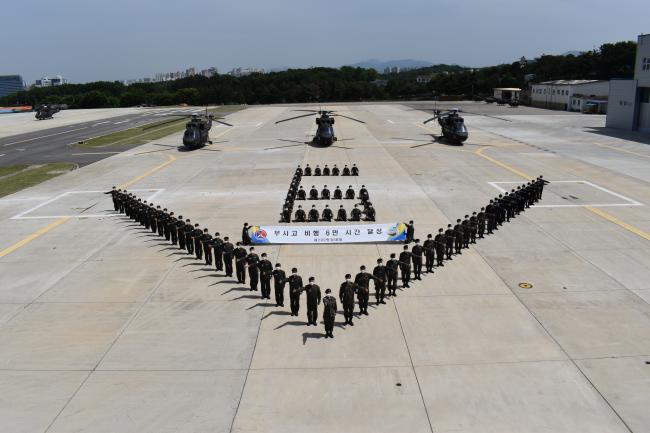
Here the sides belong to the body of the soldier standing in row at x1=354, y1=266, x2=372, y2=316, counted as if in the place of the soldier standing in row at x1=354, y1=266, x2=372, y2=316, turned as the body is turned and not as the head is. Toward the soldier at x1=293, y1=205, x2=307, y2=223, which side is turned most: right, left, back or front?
back

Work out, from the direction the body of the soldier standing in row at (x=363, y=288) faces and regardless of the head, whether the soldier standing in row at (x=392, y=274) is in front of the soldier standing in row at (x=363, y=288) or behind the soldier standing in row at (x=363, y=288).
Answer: behind

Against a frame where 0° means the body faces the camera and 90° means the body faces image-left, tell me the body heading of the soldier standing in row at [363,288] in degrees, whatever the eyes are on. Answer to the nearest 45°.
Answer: approximately 0°

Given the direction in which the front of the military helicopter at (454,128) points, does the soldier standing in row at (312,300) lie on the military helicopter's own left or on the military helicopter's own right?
on the military helicopter's own right

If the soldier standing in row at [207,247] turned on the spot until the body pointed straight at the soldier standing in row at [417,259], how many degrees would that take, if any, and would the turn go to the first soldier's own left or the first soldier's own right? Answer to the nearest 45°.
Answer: approximately 45° to the first soldier's own left

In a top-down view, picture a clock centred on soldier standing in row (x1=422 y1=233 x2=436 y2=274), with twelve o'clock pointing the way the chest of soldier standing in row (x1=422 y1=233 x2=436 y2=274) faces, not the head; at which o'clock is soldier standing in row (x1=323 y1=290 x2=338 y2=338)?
soldier standing in row (x1=323 y1=290 x2=338 y2=338) is roughly at 1 o'clock from soldier standing in row (x1=422 y1=233 x2=436 y2=274).

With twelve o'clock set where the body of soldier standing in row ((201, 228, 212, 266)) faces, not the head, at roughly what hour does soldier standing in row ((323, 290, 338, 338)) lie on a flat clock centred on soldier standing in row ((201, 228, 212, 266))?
soldier standing in row ((323, 290, 338, 338)) is roughly at 11 o'clock from soldier standing in row ((201, 228, 212, 266)).

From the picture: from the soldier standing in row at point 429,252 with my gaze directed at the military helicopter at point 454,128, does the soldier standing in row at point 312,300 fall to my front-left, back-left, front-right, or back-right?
back-left

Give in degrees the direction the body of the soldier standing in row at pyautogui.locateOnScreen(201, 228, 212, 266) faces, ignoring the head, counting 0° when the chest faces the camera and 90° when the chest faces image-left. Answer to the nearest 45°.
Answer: approximately 0°

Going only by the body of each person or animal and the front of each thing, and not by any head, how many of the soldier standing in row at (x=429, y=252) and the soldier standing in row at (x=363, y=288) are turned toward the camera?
2

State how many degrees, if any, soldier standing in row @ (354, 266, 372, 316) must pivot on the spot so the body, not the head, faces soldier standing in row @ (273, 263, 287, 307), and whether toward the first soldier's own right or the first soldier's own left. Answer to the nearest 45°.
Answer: approximately 90° to the first soldier's own right

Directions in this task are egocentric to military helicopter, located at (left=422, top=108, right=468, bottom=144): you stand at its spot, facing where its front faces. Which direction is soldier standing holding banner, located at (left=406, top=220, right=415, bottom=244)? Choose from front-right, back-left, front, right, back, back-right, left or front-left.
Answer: front-right

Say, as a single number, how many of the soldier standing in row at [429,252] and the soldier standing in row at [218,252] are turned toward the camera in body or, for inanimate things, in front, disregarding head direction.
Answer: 2
